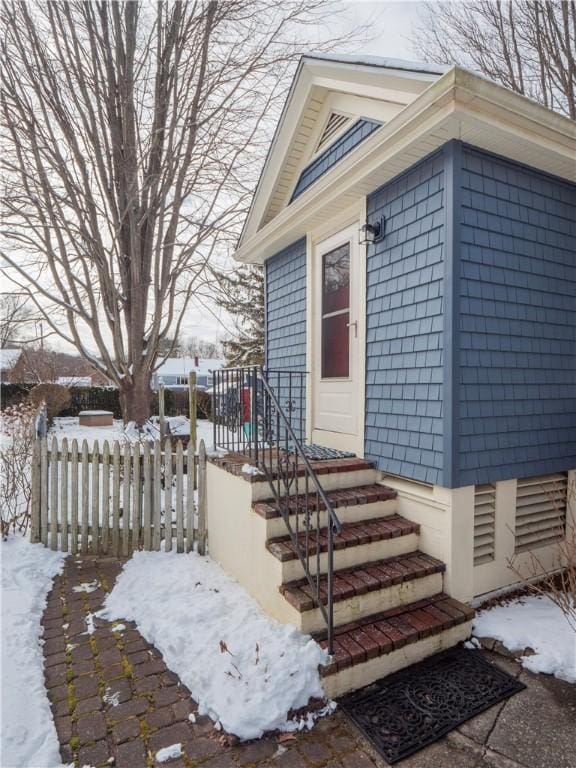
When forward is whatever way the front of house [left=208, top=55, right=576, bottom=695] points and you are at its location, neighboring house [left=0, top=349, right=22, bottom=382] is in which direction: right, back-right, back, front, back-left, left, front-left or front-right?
right

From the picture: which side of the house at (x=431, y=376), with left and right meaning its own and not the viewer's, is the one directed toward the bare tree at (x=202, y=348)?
right

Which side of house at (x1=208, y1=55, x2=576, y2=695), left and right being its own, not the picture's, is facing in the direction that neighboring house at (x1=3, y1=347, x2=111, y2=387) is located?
right

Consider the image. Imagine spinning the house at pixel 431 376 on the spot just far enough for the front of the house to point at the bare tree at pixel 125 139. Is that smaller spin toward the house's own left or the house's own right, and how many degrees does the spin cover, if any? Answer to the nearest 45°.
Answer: approximately 90° to the house's own right

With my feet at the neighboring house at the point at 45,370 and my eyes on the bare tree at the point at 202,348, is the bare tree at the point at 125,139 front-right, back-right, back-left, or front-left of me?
back-right

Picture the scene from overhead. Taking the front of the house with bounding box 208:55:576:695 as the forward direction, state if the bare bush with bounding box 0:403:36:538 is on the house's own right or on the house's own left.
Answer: on the house's own right

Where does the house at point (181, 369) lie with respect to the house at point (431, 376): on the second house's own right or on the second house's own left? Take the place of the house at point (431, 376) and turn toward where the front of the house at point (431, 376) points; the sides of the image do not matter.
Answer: on the second house's own right

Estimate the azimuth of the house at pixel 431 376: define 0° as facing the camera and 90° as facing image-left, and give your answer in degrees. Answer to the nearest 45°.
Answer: approximately 45°
